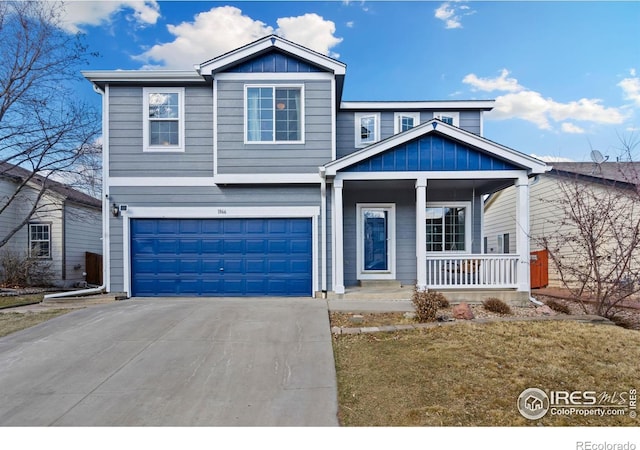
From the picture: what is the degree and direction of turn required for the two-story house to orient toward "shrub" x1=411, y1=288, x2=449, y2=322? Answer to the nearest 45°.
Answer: approximately 45° to its left

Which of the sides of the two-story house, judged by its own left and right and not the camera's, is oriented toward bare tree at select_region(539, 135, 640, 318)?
left

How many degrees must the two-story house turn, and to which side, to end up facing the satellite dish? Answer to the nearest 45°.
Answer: approximately 90° to its left

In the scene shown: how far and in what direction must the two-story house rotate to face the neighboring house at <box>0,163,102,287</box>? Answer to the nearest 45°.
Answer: approximately 135° to its right

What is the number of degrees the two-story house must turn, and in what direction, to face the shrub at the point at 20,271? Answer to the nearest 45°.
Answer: approximately 135° to its right

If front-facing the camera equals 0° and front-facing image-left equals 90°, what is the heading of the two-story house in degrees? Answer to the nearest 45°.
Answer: approximately 0°
